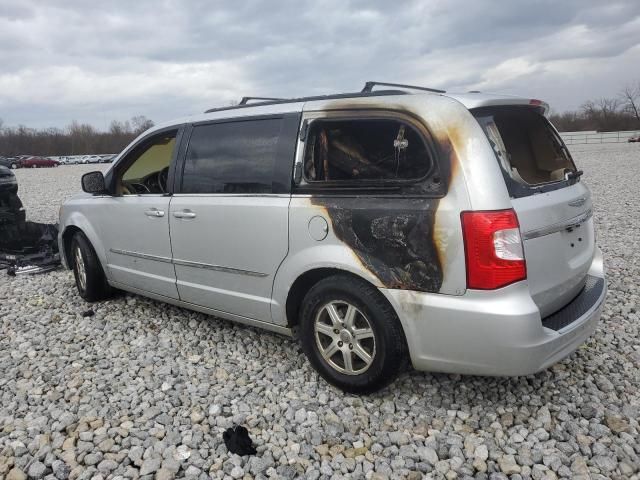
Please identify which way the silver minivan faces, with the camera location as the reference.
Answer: facing away from the viewer and to the left of the viewer

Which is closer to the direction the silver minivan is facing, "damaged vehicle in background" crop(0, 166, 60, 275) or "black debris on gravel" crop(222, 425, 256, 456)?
the damaged vehicle in background

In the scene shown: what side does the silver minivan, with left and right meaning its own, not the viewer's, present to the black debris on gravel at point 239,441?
left

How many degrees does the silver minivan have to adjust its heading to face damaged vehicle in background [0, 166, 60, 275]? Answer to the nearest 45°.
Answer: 0° — it already faces it
